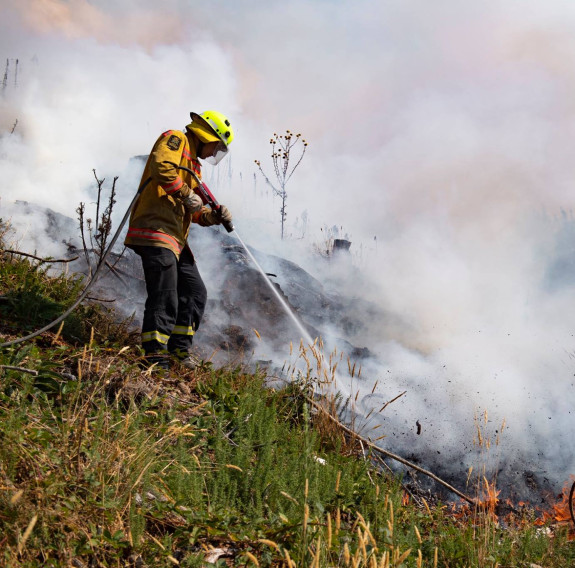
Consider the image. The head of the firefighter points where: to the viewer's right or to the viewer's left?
to the viewer's right

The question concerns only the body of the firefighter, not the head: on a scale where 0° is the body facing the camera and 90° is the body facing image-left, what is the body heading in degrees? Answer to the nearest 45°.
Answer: approximately 270°
